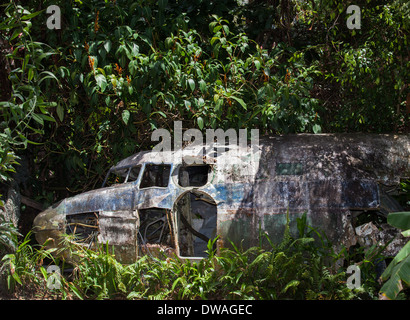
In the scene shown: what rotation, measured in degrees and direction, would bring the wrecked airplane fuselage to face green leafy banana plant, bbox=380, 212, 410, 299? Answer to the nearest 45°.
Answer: approximately 135° to its left

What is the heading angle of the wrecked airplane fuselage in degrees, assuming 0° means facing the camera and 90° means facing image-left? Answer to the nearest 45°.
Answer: approximately 90°
